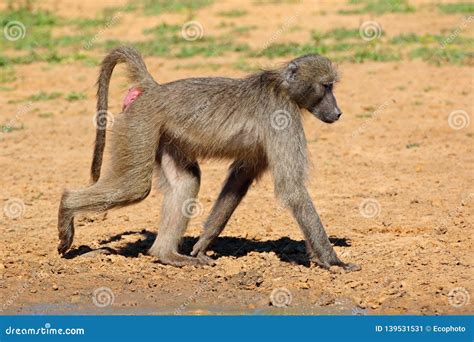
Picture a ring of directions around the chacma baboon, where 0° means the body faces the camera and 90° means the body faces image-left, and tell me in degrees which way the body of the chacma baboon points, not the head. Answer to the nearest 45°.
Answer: approximately 270°
